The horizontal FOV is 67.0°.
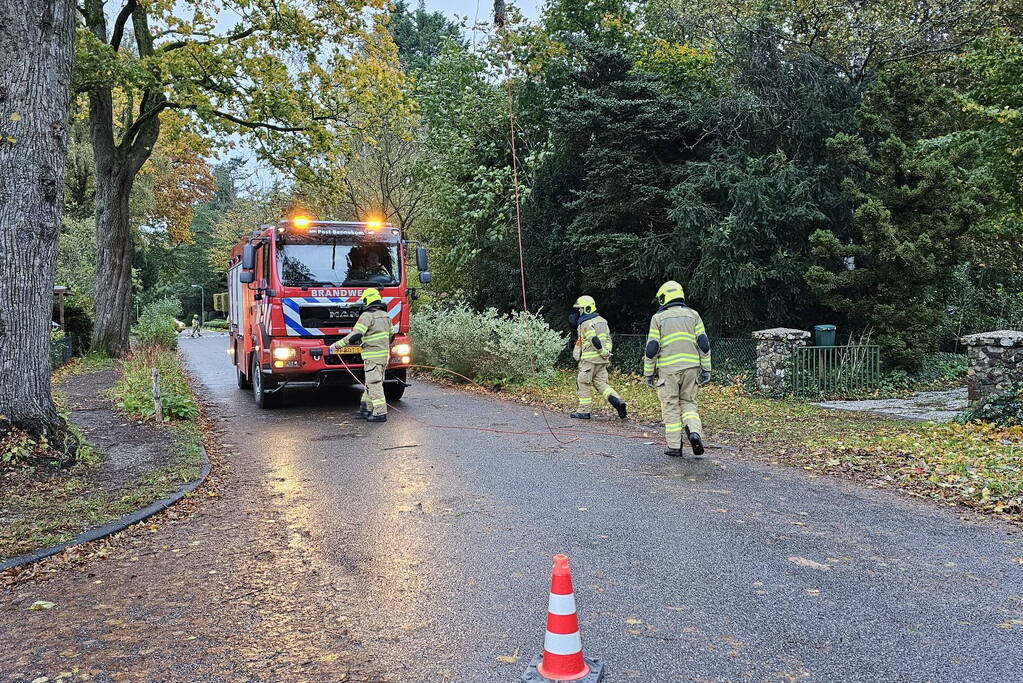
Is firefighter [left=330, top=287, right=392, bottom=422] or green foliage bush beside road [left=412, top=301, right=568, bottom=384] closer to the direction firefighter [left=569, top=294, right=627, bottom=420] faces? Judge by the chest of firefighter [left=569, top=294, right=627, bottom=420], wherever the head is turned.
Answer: the firefighter

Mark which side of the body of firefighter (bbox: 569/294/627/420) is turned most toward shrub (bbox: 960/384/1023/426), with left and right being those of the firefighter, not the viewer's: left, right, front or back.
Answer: back

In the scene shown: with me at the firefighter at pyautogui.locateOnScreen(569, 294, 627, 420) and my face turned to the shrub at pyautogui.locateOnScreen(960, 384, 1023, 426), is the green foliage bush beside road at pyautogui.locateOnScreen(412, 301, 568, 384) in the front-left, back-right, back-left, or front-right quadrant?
back-left

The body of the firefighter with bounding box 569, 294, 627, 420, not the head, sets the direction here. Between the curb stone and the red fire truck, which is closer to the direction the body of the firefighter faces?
the red fire truck

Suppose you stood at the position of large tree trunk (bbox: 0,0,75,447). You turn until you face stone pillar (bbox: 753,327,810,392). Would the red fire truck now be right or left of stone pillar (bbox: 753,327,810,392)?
left

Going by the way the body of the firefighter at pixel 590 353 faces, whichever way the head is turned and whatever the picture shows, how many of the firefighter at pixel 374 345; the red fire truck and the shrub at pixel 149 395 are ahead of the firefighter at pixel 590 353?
3

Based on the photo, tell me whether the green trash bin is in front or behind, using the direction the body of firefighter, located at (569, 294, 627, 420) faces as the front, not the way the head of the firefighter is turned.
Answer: behind

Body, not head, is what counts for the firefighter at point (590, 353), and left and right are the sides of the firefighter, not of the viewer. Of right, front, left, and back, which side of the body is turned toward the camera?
left

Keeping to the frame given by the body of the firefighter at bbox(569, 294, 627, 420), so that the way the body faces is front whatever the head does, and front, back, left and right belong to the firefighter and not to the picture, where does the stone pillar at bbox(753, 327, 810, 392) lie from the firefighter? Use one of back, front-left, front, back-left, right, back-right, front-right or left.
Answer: back-right
